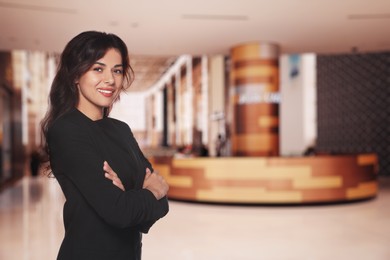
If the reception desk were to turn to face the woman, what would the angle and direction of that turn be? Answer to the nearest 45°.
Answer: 0° — it already faces them

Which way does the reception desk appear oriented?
toward the camera

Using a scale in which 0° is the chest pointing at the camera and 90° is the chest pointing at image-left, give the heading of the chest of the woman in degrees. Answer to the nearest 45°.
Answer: approximately 315°

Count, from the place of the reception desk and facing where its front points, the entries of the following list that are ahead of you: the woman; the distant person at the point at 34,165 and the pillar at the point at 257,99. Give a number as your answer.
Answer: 1

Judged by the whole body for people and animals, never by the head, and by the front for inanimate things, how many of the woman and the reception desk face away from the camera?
0

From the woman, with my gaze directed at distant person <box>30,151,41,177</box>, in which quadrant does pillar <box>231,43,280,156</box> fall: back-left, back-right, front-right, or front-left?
front-right

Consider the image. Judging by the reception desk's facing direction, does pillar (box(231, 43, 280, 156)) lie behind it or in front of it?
behind

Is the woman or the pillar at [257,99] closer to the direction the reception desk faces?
the woman
